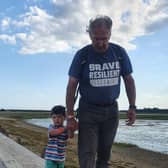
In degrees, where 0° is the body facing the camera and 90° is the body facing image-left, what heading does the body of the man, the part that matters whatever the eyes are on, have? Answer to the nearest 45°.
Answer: approximately 0°
